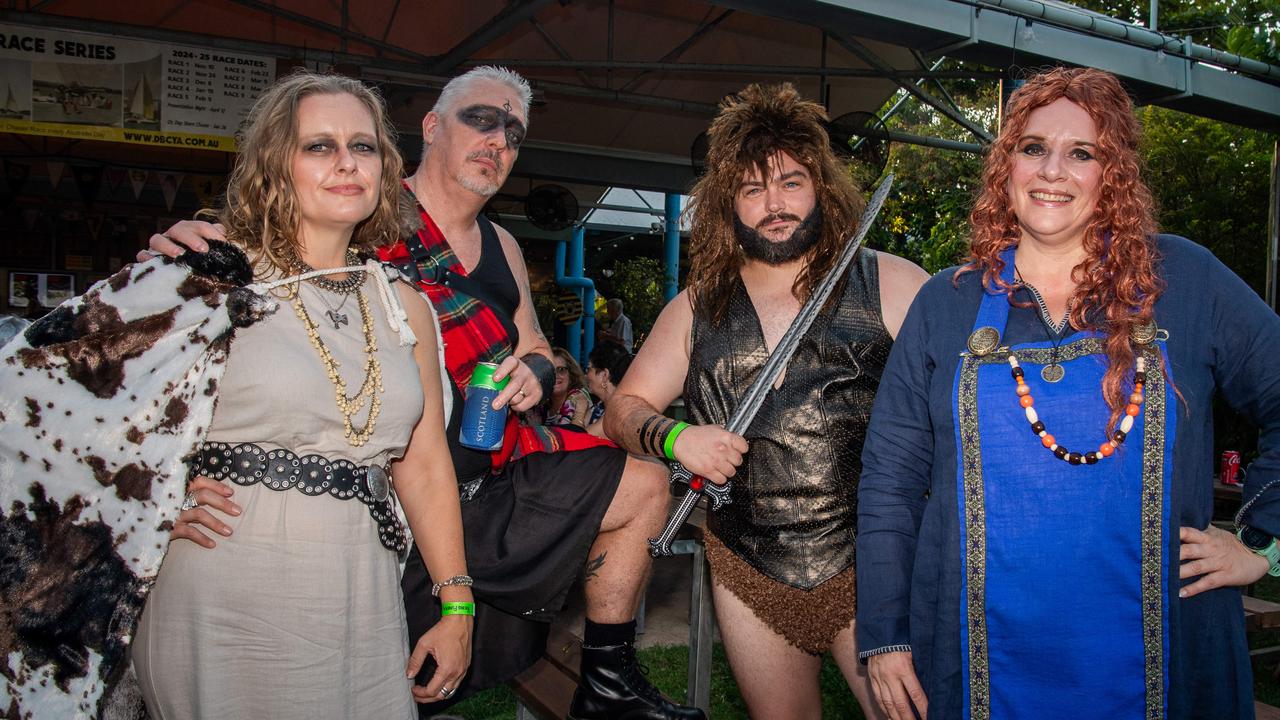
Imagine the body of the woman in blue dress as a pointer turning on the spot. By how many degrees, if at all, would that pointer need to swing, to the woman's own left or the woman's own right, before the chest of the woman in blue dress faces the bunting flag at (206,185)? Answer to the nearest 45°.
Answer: approximately 135° to the woman's own right

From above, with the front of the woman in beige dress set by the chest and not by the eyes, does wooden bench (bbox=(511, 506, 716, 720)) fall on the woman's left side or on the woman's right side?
on the woman's left side

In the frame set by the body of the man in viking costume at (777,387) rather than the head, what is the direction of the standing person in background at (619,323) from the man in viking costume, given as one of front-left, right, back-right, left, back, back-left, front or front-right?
back

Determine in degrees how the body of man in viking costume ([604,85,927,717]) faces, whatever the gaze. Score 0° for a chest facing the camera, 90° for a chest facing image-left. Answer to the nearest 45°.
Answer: approximately 0°

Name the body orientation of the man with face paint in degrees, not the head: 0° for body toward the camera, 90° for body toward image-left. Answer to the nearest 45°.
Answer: approximately 315°

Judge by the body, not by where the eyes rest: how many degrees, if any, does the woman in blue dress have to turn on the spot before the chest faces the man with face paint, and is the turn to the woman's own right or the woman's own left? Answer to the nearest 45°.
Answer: approximately 90° to the woman's own right

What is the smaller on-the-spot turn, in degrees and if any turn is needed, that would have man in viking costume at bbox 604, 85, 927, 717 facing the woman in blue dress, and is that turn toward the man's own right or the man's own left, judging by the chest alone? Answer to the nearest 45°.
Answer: approximately 45° to the man's own left

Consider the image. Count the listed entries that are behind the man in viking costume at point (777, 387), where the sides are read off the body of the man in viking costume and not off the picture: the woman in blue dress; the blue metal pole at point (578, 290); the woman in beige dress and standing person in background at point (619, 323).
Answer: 2

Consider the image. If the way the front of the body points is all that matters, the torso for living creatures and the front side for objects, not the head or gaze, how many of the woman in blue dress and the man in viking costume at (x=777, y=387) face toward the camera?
2

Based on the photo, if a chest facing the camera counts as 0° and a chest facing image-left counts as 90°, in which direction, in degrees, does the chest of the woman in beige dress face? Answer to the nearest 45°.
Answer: approximately 315°
